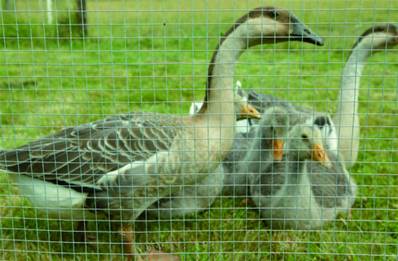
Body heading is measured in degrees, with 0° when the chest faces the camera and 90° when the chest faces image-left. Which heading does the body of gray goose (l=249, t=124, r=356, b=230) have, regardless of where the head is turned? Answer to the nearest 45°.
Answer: approximately 0°

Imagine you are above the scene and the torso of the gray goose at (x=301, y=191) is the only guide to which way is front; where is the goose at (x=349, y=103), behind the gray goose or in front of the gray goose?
behind

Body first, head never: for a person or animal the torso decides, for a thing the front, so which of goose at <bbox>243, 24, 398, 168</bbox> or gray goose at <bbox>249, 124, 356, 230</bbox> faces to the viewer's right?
the goose

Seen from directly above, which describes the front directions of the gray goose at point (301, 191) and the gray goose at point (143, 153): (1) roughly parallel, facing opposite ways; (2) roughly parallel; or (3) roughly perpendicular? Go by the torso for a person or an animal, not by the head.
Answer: roughly perpendicular

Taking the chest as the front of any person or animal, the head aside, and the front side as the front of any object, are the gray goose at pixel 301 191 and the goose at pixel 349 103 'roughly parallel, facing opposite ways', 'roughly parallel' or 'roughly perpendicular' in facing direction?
roughly perpendicular

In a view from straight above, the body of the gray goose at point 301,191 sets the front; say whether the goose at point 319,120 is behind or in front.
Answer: behind

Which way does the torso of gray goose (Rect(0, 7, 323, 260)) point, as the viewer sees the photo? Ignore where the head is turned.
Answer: to the viewer's right

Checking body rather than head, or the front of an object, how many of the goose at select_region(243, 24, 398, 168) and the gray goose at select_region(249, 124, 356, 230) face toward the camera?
1

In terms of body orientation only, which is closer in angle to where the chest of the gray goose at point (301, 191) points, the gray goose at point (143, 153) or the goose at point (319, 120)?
the gray goose
